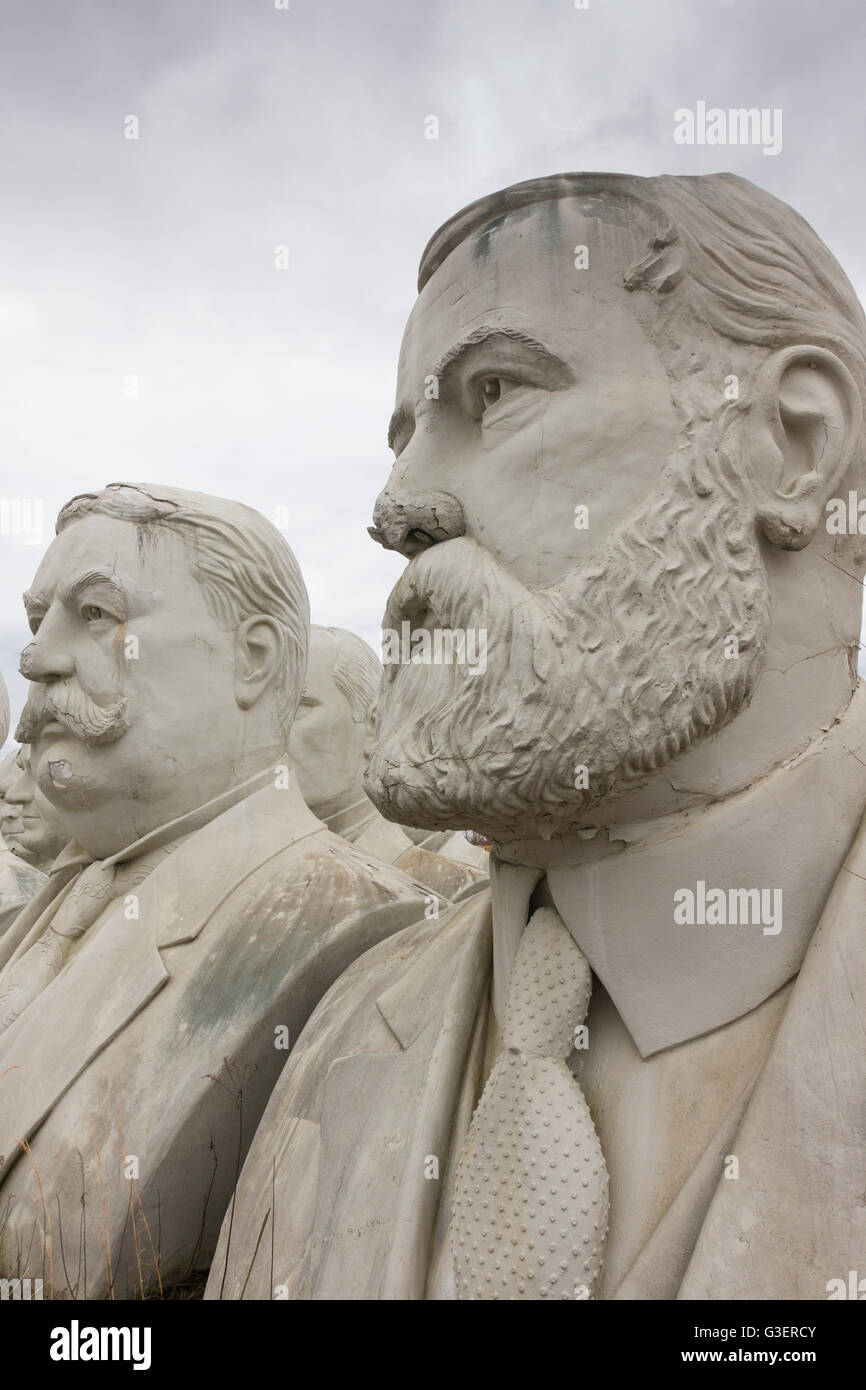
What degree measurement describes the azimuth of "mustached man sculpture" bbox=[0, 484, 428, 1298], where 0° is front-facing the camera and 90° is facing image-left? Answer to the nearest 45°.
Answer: approximately 45°

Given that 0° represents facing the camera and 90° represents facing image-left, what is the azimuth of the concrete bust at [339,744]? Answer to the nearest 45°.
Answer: approximately 45°

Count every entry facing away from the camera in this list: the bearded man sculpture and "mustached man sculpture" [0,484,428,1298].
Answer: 0

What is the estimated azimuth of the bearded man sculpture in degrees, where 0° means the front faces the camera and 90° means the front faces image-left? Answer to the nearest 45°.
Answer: approximately 45°

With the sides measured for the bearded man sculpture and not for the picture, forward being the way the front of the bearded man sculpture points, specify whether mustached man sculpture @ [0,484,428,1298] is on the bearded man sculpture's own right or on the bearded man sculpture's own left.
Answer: on the bearded man sculpture's own right

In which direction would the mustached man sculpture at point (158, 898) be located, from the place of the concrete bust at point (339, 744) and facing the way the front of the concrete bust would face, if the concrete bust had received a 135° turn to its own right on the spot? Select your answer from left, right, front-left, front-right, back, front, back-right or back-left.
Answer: back

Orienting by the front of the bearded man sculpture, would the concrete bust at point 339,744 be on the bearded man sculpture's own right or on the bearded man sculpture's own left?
on the bearded man sculpture's own right
